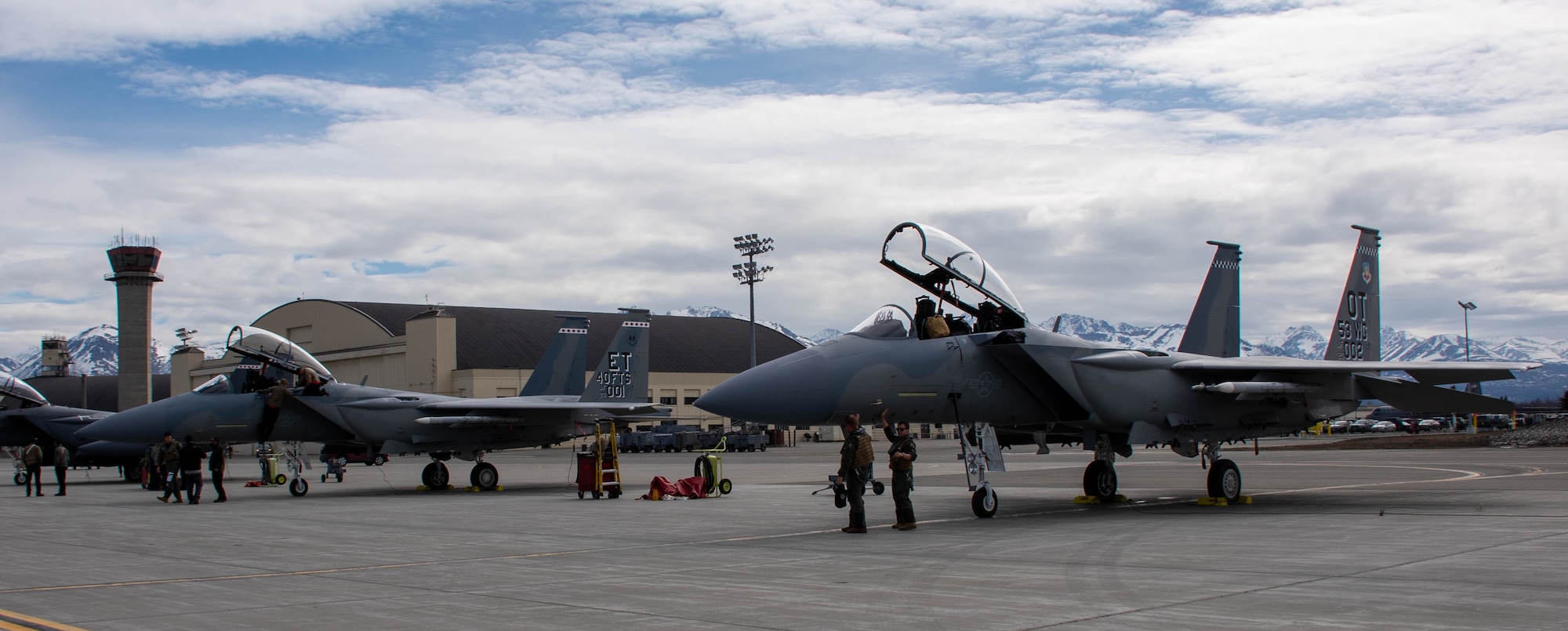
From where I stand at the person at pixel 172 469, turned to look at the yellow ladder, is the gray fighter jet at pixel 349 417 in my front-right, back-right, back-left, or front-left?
front-left

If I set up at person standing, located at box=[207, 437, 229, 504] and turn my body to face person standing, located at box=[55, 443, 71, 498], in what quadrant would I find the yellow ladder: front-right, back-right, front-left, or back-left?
back-right

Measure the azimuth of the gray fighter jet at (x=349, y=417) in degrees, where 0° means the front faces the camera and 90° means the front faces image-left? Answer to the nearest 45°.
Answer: approximately 45°

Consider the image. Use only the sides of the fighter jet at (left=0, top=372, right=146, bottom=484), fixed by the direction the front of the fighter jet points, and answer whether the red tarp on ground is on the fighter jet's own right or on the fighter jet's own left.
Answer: on the fighter jet's own left

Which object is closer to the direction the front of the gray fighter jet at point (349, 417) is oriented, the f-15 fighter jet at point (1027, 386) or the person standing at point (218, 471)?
the person standing
